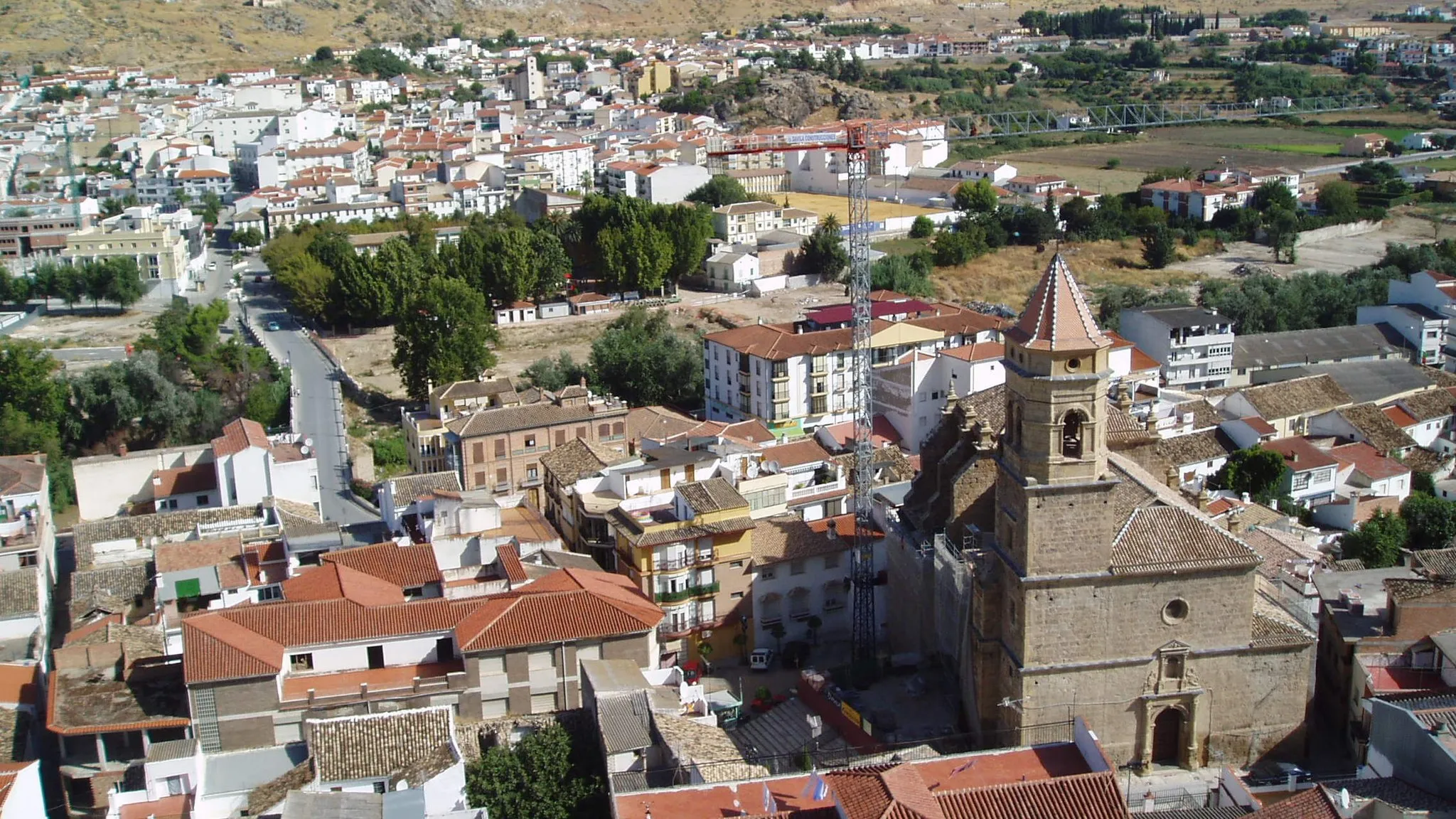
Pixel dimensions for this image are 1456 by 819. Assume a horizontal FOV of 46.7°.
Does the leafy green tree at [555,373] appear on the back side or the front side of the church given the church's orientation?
on the back side

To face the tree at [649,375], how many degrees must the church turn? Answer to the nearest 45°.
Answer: approximately 135° to its right

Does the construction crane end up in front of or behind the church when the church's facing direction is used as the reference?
behind

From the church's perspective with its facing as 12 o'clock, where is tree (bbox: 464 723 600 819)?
The tree is roughly at 2 o'clock from the church.

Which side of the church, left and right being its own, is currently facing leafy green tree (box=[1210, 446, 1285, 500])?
back

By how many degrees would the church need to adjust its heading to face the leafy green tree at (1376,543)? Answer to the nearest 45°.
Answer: approximately 135° to its left

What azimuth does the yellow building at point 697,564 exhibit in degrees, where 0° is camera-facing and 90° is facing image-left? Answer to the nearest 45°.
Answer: approximately 0°

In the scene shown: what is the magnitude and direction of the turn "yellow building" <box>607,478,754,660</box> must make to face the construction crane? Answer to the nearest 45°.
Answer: approximately 135° to its left

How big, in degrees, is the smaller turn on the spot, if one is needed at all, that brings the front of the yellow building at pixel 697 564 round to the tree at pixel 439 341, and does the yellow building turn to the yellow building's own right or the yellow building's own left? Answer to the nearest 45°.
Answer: approximately 180°

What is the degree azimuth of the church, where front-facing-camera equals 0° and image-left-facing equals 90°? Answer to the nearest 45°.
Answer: approximately 0°

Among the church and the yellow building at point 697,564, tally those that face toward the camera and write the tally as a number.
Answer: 2
